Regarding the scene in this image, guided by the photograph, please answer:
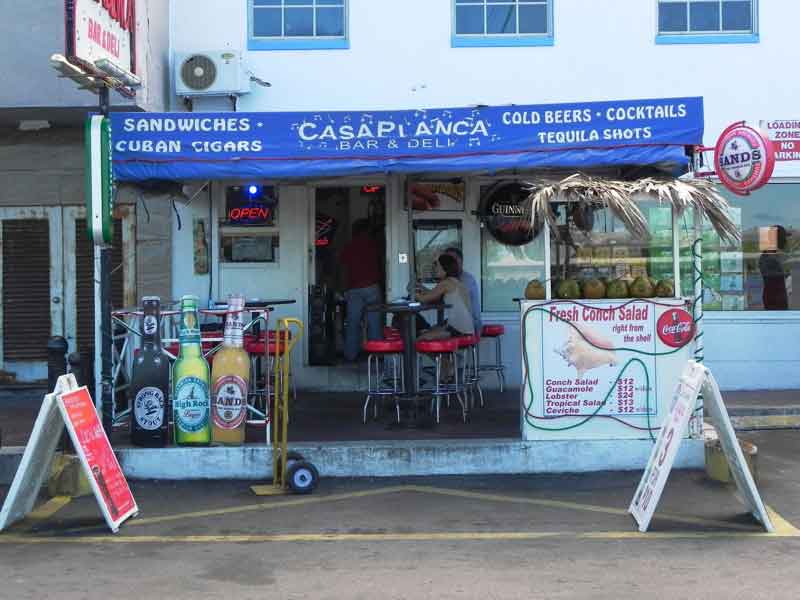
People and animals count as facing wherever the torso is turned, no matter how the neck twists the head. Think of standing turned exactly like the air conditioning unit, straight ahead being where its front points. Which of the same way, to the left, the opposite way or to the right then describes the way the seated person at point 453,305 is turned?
to the right

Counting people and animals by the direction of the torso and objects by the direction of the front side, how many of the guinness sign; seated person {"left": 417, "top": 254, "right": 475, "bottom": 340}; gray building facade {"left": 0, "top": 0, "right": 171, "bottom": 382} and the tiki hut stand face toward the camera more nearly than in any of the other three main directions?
3

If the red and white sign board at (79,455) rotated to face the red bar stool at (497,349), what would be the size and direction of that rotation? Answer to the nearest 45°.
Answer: approximately 90° to its left

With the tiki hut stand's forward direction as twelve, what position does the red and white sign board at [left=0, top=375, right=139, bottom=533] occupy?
The red and white sign board is roughly at 2 o'clock from the tiki hut stand.

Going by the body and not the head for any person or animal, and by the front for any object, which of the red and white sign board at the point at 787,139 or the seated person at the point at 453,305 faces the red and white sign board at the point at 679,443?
the red and white sign board at the point at 787,139
